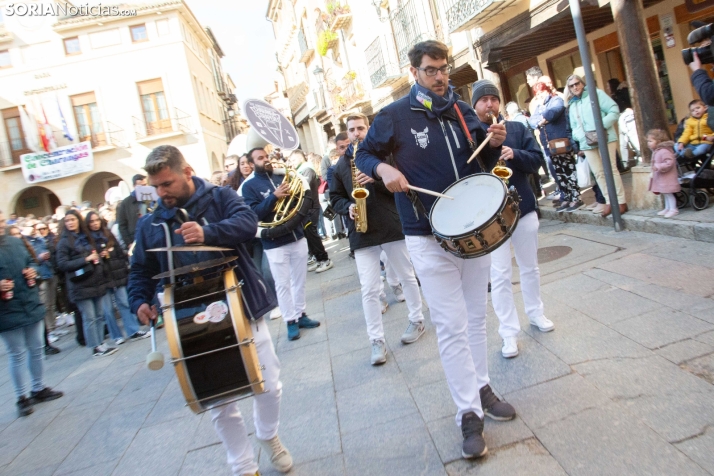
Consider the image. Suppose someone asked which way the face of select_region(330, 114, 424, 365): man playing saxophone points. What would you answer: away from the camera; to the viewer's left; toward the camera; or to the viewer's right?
toward the camera

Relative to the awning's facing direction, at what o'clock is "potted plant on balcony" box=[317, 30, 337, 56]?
The potted plant on balcony is roughly at 3 o'clock from the awning.

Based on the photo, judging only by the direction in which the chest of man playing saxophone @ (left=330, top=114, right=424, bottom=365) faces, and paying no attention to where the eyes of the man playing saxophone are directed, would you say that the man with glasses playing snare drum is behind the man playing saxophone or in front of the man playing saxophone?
in front

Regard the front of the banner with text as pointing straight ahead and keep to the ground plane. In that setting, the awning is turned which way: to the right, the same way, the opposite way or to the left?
to the right

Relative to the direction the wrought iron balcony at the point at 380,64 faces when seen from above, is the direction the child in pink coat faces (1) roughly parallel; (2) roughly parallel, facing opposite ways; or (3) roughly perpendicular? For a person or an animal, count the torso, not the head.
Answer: roughly parallel

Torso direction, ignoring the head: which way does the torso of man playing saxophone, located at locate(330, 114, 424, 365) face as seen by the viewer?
toward the camera

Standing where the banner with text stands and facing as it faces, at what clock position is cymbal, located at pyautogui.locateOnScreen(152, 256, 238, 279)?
The cymbal is roughly at 12 o'clock from the banner with text.

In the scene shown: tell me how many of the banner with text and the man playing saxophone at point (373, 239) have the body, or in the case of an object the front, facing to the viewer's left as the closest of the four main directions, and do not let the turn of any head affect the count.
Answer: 0

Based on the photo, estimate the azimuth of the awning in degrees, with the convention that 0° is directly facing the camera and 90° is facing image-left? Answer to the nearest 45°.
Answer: approximately 45°
